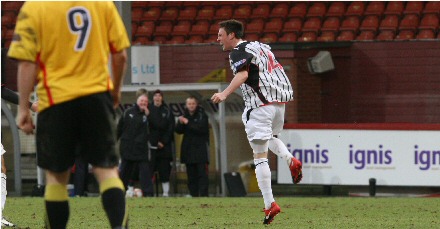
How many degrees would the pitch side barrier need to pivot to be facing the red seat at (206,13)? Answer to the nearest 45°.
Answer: approximately 135° to its right

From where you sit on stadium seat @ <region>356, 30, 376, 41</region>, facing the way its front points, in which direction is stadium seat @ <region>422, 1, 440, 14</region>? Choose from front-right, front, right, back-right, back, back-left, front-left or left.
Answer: back-left

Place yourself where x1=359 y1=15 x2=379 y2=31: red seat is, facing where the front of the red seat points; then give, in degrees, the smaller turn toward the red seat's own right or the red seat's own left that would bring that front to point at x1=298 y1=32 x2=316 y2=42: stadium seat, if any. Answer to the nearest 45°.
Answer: approximately 45° to the red seat's own right

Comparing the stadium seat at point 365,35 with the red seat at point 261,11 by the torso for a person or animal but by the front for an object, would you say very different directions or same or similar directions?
same or similar directions

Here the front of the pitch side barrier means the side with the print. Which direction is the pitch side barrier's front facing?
toward the camera

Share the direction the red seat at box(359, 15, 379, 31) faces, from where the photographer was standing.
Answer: facing the viewer and to the left of the viewer

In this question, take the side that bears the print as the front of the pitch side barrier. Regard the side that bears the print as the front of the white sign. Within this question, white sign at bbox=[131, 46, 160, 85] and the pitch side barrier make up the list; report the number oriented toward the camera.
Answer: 2

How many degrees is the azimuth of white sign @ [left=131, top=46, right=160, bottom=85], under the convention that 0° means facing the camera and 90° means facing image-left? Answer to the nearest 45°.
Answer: approximately 0°

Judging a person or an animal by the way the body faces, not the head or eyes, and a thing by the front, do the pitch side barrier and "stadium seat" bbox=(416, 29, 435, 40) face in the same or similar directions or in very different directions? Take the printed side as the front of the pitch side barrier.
same or similar directions

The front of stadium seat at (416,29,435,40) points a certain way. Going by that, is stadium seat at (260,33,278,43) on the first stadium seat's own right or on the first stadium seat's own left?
on the first stadium seat's own right

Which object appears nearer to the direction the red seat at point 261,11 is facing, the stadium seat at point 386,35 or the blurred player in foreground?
the blurred player in foreground
